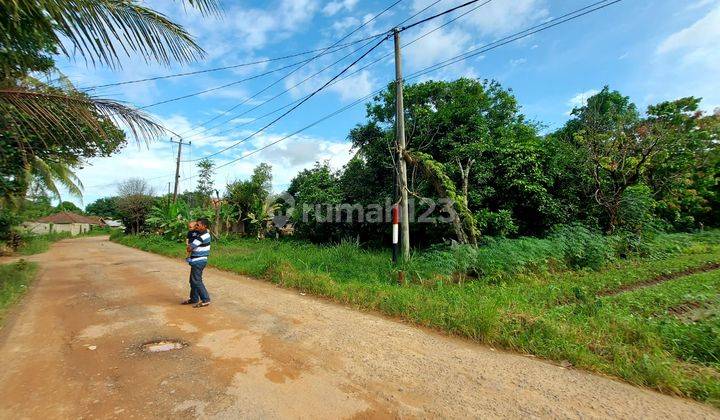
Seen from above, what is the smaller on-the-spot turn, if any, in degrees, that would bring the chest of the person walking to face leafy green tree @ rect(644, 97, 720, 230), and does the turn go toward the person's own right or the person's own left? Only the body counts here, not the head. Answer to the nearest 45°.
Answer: approximately 180°

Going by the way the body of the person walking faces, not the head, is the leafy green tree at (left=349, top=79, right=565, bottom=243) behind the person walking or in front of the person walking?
behind

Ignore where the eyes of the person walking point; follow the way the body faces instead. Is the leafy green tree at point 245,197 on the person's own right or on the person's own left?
on the person's own right

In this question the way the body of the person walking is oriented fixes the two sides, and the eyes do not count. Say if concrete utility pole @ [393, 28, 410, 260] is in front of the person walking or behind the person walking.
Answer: behind

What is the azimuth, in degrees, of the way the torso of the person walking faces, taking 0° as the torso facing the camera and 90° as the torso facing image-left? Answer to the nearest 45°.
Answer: approximately 90°

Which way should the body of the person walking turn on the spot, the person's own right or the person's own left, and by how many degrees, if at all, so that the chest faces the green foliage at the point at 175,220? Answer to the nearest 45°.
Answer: approximately 90° to the person's own right

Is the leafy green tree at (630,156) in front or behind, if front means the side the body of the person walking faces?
behind

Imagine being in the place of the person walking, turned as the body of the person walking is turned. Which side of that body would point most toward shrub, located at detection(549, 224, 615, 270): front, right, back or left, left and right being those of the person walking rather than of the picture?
back
